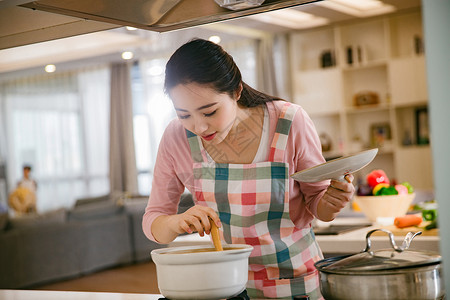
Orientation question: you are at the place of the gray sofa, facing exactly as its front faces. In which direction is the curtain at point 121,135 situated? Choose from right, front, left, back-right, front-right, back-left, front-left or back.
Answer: front-right

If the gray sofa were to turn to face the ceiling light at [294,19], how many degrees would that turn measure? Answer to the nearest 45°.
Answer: approximately 135° to its right

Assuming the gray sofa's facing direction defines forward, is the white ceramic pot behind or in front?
behind

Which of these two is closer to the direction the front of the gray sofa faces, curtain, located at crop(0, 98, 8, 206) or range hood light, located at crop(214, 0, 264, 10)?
the curtain

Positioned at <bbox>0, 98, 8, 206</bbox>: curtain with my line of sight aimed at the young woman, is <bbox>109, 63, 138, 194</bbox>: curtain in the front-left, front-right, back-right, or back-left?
front-left

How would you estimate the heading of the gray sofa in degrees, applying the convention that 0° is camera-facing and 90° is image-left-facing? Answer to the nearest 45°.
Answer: approximately 135°

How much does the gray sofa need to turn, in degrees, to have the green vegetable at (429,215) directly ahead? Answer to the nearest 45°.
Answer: approximately 180°

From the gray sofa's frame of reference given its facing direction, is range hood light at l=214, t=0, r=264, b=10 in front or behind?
behind

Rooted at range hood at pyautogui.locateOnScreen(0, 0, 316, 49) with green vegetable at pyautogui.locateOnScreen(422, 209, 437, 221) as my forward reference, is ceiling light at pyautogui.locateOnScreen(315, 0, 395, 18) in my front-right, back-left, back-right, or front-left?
front-left

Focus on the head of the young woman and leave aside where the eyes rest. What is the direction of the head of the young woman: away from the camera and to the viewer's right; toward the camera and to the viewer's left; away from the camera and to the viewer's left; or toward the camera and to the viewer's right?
toward the camera and to the viewer's left

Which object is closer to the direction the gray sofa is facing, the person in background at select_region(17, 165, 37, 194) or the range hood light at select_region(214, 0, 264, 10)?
the person in background

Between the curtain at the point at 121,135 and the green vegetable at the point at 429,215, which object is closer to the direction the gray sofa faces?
the curtain
